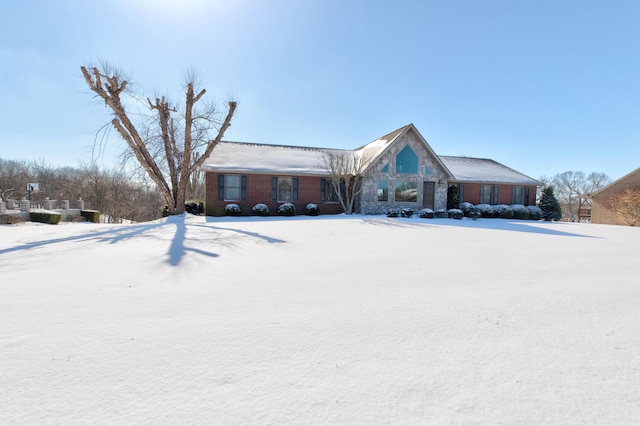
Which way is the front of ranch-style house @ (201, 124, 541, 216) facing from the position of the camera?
facing the viewer and to the right of the viewer

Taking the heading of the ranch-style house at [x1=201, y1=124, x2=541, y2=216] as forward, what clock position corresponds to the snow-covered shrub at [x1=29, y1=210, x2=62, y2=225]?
The snow-covered shrub is roughly at 4 o'clock from the ranch-style house.

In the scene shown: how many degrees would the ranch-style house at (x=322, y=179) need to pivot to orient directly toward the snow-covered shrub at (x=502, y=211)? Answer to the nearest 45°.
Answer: approximately 45° to its left

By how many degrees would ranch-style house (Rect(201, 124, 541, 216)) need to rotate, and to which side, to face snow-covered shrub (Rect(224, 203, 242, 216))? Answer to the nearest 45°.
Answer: approximately 90° to its right

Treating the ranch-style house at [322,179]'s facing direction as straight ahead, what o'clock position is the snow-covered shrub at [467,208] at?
The snow-covered shrub is roughly at 10 o'clock from the ranch-style house.

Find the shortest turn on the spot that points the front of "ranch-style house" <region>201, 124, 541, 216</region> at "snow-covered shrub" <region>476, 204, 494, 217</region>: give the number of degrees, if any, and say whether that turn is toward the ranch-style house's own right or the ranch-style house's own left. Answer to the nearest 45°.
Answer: approximately 45° to the ranch-style house's own left

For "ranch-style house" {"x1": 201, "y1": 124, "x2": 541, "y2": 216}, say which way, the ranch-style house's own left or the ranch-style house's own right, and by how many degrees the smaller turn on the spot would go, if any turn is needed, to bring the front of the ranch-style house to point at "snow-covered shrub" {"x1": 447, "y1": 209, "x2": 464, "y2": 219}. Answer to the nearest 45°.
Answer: approximately 45° to the ranch-style house's own left

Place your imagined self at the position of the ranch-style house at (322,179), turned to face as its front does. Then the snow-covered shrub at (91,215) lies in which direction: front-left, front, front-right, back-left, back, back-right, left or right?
back-right

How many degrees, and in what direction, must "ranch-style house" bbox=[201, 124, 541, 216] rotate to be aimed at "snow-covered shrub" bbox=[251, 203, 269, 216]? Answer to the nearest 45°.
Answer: approximately 90° to its right
